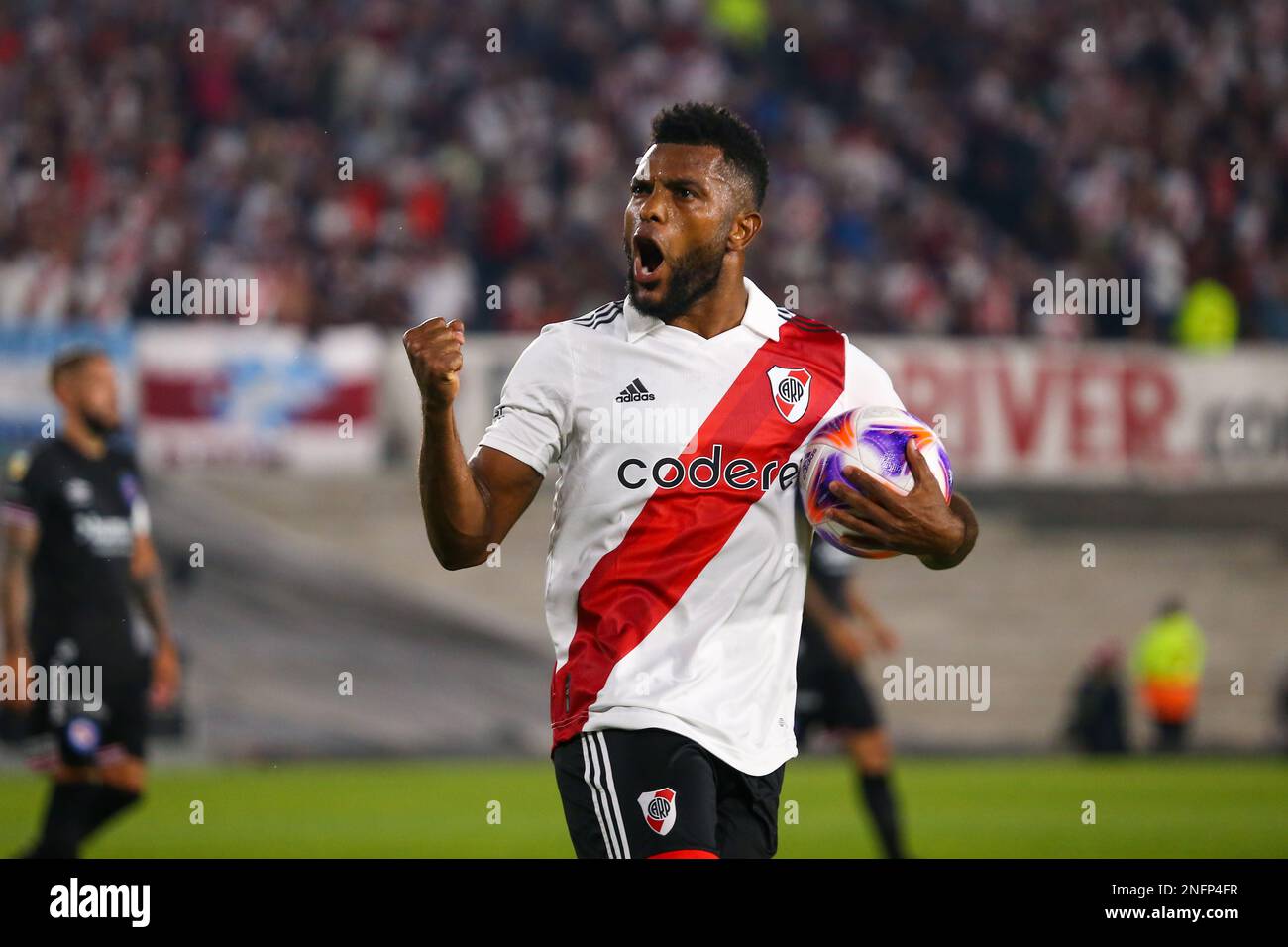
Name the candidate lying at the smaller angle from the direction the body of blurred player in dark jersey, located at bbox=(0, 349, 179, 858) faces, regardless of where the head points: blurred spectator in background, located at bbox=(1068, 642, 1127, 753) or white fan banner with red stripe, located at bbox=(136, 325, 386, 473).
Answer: the blurred spectator in background

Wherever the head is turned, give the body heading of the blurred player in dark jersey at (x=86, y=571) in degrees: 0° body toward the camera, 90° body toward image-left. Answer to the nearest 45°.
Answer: approximately 315°

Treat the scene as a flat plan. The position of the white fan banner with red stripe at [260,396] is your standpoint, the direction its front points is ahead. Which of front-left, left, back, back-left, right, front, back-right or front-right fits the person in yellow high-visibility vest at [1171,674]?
left

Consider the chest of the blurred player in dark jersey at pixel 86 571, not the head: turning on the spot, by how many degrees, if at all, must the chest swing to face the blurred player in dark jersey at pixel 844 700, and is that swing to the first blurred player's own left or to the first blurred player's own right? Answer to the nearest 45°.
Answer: approximately 45° to the first blurred player's own left

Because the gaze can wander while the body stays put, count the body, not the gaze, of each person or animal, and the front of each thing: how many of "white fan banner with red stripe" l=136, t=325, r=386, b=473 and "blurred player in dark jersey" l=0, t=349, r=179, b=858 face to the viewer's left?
0

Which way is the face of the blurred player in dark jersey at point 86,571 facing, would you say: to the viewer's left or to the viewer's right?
to the viewer's right

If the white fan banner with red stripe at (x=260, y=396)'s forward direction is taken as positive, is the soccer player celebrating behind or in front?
in front

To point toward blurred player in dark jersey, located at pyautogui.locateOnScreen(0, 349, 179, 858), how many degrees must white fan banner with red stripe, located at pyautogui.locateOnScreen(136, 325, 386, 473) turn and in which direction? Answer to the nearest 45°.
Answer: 0° — it already faces them
